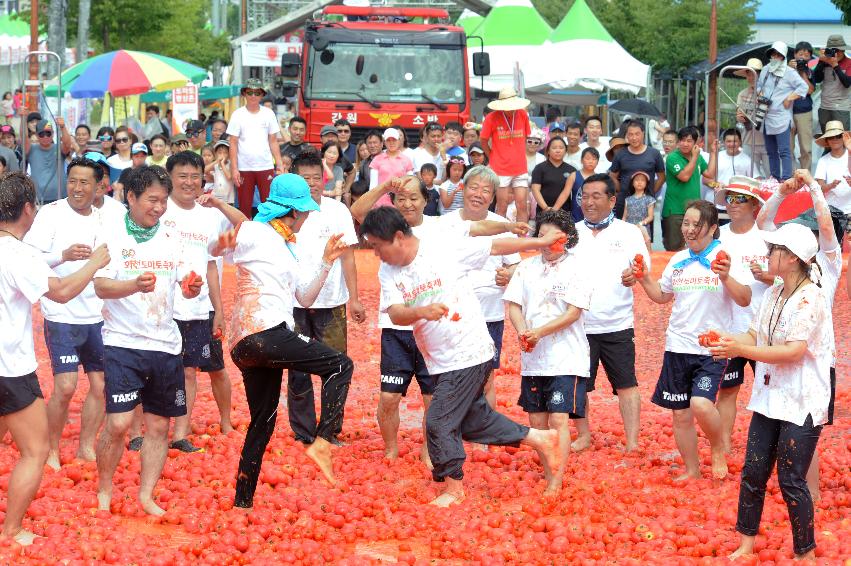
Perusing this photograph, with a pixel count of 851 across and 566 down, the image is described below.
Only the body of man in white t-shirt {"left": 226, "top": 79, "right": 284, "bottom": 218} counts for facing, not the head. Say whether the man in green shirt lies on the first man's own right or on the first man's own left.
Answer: on the first man's own left

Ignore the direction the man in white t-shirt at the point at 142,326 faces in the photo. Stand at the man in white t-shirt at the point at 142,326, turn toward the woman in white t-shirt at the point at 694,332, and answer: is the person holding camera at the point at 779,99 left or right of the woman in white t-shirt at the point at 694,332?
left

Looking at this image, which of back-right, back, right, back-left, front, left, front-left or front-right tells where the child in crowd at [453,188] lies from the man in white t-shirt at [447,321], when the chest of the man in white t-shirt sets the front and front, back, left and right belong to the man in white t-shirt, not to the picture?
back-right

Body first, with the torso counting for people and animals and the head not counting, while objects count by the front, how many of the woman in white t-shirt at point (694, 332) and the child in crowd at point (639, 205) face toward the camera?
2

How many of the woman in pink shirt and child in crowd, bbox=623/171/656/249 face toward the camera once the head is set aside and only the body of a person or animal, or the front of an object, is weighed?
2
